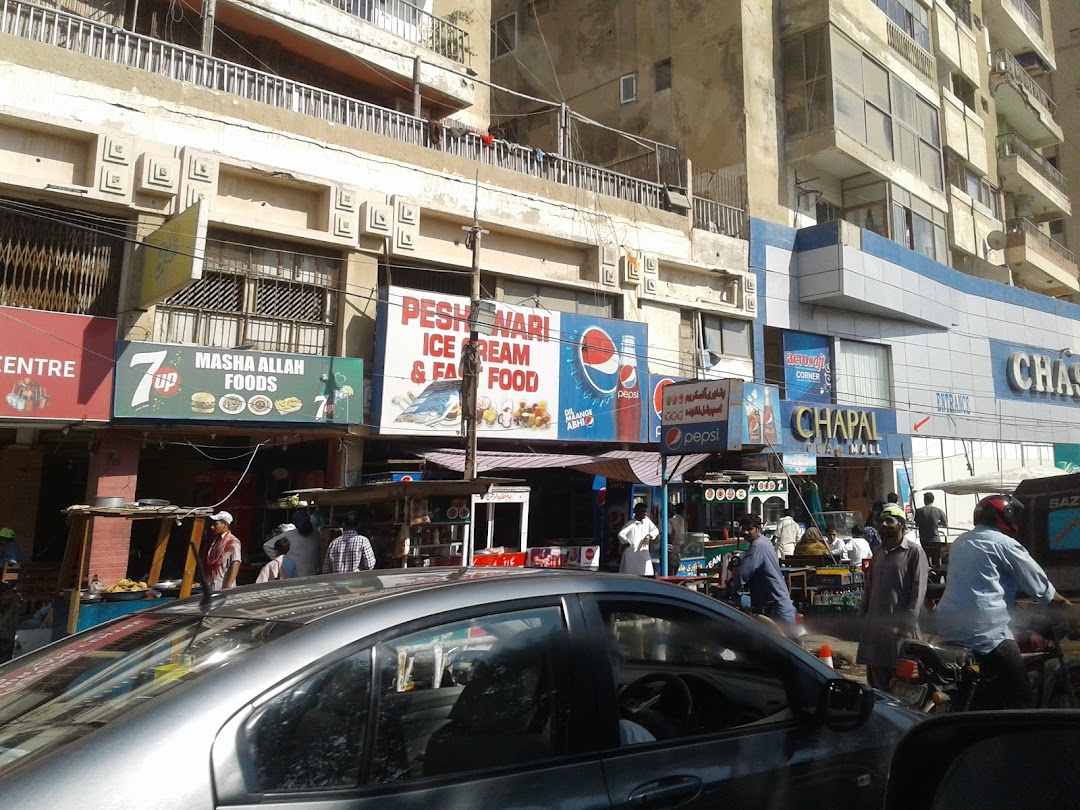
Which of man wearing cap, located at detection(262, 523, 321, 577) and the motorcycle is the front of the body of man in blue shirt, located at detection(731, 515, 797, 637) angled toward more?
the man wearing cap

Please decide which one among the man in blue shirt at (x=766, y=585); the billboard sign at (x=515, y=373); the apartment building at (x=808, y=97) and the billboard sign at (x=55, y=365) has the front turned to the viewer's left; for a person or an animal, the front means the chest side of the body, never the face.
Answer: the man in blue shirt

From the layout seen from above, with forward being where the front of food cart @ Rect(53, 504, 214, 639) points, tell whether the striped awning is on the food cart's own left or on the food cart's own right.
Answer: on the food cart's own left

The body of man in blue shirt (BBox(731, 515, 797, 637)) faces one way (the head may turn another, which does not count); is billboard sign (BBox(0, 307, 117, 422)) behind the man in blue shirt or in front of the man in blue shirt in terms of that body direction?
in front

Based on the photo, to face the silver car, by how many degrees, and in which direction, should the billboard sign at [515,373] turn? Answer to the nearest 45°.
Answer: approximately 45° to its right

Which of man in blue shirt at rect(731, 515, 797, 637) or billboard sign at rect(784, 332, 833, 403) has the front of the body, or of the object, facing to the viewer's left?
the man in blue shirt

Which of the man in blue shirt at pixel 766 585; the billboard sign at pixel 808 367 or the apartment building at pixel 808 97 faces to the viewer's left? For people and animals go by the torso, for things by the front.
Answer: the man in blue shirt

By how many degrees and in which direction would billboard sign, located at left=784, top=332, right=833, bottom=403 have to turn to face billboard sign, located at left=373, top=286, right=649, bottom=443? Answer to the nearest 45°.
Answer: approximately 90° to its right

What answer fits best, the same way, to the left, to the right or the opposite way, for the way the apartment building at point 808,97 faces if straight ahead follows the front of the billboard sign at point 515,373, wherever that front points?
the same way

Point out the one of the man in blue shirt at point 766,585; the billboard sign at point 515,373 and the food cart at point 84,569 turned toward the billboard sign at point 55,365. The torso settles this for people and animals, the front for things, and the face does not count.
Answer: the man in blue shirt
